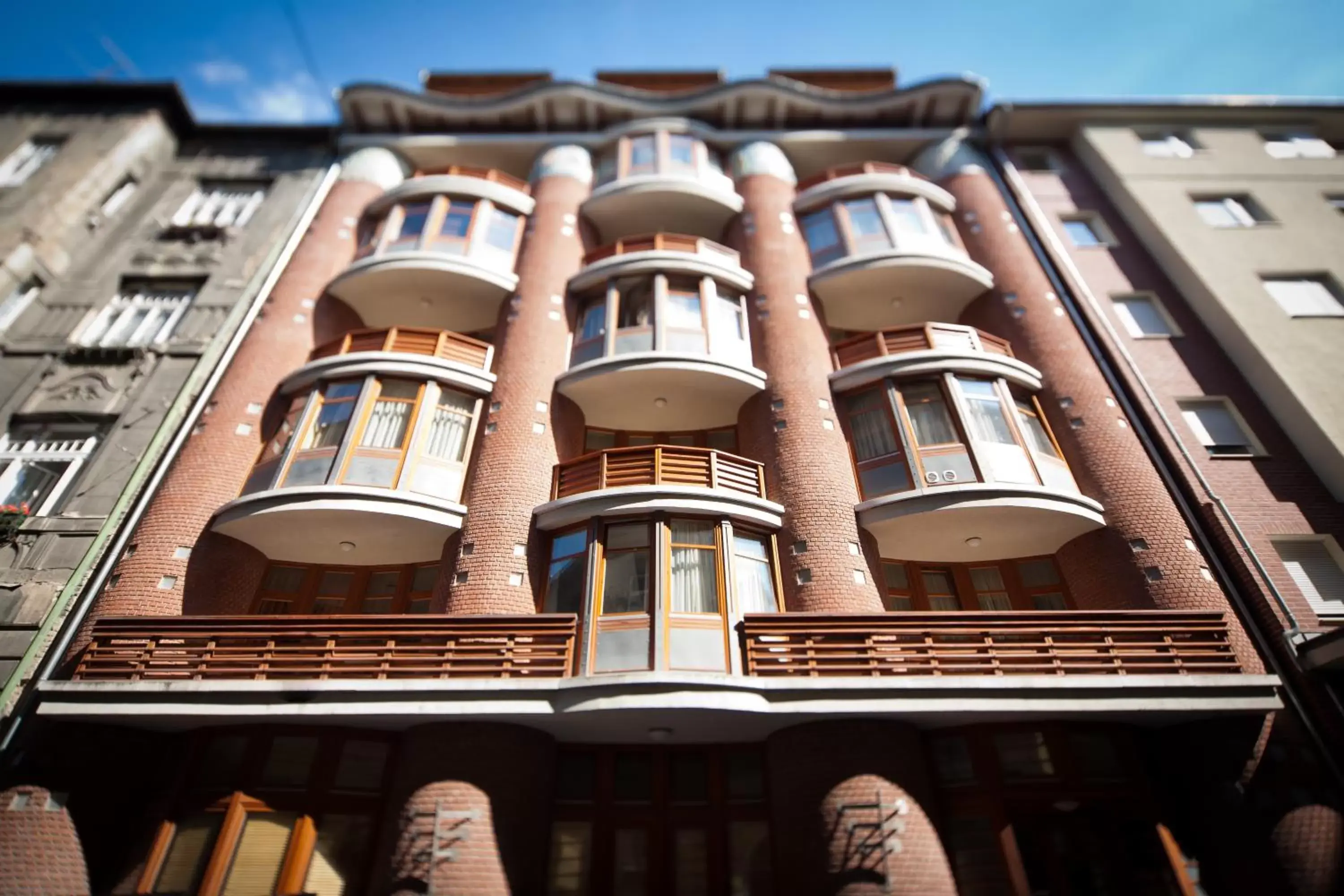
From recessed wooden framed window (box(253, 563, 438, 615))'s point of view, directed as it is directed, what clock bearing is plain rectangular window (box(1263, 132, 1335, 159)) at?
The plain rectangular window is roughly at 10 o'clock from the recessed wooden framed window.

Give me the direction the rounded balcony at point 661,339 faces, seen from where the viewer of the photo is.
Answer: facing the viewer

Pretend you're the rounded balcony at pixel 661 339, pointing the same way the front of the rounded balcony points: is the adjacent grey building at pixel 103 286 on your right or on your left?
on your right

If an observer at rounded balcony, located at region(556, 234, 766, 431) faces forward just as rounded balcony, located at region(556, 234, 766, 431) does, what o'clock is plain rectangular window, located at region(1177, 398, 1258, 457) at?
The plain rectangular window is roughly at 9 o'clock from the rounded balcony.

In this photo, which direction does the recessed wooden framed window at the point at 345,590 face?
toward the camera

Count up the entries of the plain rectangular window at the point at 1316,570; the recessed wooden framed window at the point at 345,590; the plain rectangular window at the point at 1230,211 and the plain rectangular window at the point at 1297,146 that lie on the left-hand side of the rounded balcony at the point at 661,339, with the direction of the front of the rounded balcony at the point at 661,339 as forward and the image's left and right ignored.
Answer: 3

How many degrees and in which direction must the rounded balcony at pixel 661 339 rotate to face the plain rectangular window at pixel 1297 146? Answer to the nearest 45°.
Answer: approximately 90° to its left

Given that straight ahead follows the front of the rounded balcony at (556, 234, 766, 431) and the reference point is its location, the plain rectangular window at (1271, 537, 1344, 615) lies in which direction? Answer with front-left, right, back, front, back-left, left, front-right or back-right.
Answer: left

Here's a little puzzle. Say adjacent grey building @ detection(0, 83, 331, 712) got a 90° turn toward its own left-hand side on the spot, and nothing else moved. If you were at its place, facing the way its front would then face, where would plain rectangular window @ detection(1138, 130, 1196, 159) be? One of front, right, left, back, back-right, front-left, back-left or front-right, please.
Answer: front-right

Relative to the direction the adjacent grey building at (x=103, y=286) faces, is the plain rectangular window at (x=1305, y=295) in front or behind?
in front

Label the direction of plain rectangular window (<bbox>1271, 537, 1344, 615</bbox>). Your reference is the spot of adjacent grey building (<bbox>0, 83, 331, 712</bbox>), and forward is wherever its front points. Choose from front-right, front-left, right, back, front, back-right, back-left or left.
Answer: front-left

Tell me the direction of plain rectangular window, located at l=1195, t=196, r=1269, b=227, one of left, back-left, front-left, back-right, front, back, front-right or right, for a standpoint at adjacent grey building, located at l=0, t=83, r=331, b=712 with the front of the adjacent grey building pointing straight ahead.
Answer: front-left

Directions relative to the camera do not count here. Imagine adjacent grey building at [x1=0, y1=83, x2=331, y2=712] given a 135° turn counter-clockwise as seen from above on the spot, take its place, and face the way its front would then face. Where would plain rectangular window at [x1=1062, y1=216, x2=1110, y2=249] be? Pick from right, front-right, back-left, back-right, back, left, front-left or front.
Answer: right

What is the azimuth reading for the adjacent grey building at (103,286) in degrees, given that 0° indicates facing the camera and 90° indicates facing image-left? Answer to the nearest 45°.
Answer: approximately 0°
